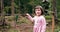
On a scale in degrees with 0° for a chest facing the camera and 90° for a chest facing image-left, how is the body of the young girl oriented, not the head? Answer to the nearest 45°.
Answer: approximately 45°
